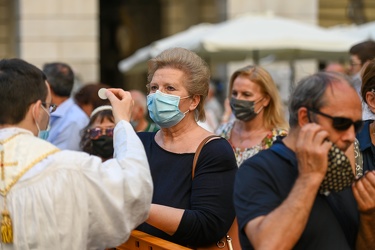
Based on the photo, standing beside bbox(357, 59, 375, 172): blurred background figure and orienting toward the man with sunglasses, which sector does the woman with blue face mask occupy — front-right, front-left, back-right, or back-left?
front-right

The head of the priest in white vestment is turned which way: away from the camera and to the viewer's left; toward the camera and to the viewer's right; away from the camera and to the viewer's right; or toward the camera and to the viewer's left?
away from the camera and to the viewer's right

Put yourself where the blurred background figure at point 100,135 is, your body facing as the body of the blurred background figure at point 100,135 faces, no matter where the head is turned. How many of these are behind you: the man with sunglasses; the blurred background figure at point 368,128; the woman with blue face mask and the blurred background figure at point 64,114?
1

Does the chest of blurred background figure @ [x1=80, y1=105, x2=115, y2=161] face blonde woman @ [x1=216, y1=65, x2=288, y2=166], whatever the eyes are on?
no

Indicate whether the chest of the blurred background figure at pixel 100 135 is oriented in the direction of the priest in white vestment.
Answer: yes

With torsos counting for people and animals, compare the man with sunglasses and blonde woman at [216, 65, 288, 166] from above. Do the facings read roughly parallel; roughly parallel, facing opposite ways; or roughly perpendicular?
roughly perpendicular

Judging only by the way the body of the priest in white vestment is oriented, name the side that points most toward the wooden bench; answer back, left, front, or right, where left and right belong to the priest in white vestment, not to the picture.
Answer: front

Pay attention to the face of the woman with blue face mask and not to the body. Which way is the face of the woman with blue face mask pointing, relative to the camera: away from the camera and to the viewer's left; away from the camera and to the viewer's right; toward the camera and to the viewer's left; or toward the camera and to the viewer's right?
toward the camera and to the viewer's left

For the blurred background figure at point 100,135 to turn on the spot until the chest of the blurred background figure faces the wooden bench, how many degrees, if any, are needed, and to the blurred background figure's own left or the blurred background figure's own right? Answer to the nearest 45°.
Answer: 0° — they already face it

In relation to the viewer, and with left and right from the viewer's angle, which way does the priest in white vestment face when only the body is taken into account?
facing away from the viewer and to the right of the viewer

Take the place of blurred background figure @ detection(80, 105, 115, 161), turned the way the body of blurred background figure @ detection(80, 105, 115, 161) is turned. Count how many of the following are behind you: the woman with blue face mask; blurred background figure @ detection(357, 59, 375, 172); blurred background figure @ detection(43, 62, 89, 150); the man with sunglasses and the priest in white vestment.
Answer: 1

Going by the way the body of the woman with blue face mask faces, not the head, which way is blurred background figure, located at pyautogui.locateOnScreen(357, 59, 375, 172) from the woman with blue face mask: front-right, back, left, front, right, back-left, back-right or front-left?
back-left

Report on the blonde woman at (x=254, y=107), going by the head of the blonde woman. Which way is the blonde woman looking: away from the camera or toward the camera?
toward the camera

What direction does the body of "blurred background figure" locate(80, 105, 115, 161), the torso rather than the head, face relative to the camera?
toward the camera
